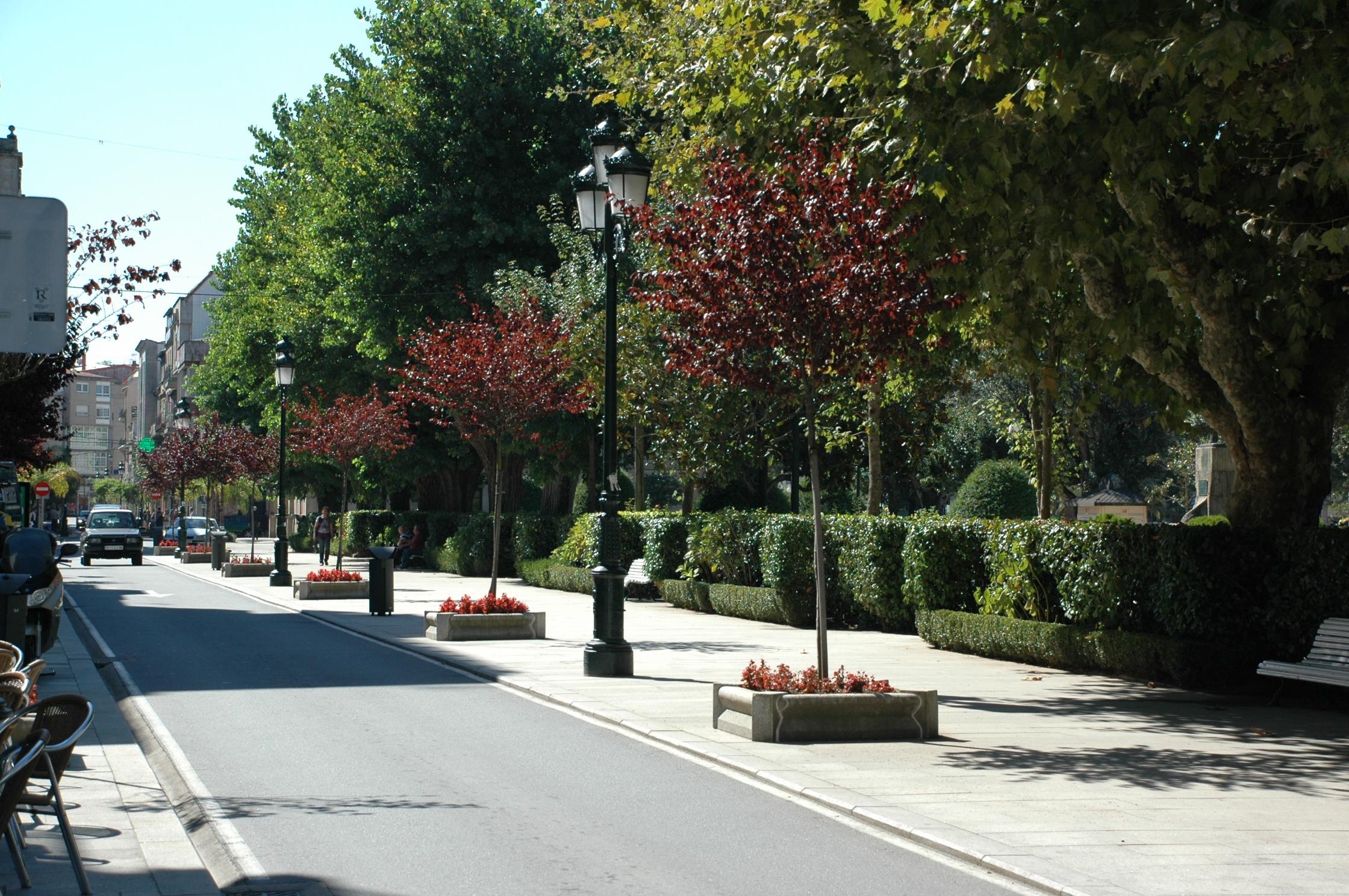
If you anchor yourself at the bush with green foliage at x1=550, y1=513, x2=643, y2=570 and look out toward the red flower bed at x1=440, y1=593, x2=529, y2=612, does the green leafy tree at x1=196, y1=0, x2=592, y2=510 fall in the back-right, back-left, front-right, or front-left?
back-right

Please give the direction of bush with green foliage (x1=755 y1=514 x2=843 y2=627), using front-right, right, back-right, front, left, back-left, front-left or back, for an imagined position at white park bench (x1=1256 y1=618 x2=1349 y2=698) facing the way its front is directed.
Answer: right

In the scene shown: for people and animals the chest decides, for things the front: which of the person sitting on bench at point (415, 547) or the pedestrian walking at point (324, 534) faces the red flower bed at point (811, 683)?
the pedestrian walking

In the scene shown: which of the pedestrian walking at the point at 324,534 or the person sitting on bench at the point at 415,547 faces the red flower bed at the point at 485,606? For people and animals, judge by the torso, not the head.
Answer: the pedestrian walking

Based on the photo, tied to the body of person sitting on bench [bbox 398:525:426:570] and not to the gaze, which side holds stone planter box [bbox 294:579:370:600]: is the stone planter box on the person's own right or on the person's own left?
on the person's own left

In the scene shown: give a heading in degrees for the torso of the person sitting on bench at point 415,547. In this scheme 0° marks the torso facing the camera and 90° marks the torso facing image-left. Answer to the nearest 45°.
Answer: approximately 90°

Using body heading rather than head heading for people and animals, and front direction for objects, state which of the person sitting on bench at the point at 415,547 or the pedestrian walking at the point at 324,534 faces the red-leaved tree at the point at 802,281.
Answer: the pedestrian walking

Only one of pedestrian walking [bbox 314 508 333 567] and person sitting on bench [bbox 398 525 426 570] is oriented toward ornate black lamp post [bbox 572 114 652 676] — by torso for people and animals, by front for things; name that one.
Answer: the pedestrian walking
